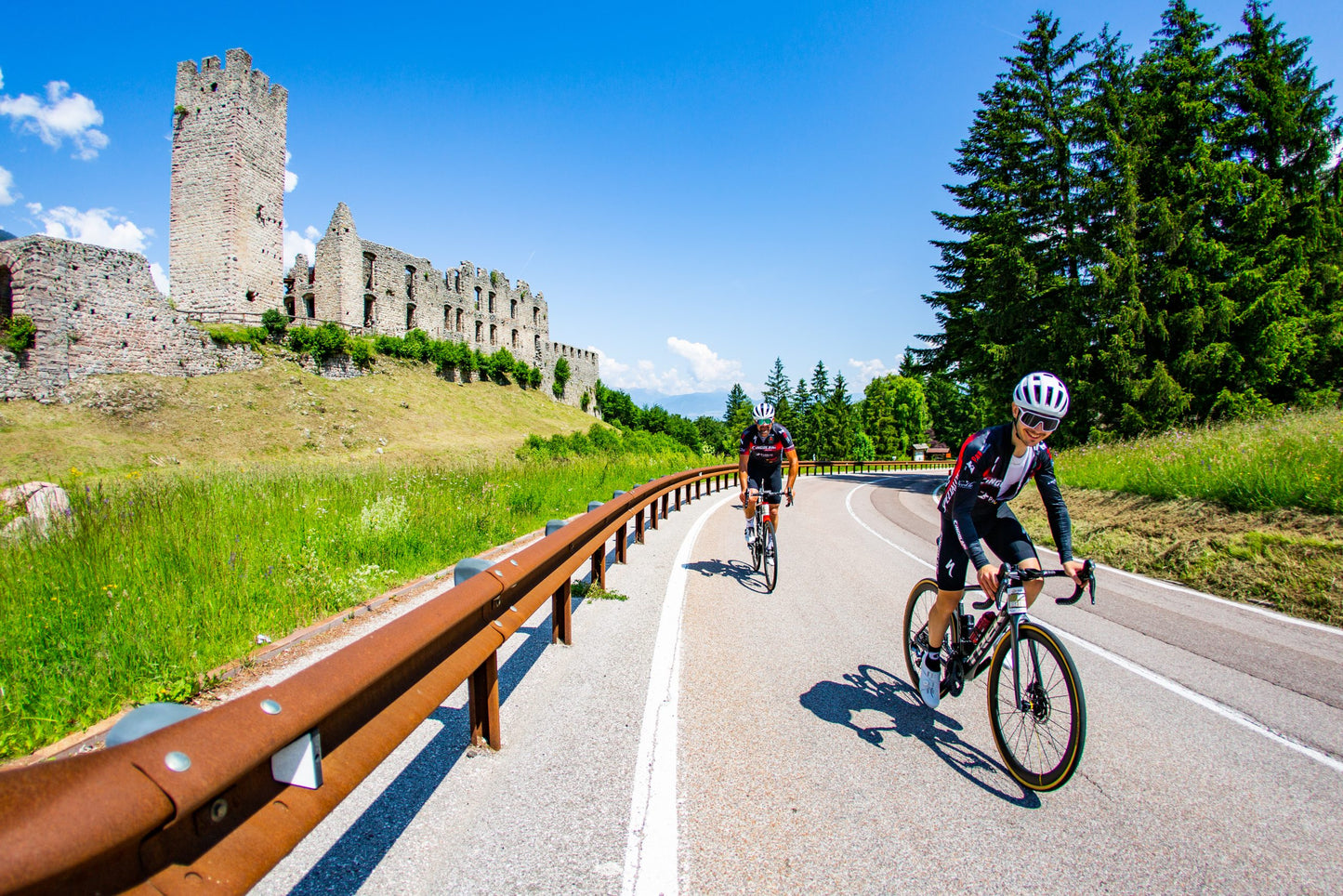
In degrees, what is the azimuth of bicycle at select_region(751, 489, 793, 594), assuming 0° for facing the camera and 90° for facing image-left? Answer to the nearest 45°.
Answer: approximately 0°

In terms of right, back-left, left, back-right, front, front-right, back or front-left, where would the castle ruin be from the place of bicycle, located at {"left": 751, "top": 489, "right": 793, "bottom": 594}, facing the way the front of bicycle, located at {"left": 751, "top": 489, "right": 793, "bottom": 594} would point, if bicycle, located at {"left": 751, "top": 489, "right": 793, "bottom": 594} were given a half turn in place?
front-left

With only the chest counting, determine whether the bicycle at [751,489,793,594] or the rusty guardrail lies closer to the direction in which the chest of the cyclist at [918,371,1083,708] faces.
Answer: the rusty guardrail

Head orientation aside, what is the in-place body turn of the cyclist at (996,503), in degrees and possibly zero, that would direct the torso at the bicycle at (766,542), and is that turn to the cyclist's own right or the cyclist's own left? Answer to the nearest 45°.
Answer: approximately 180°

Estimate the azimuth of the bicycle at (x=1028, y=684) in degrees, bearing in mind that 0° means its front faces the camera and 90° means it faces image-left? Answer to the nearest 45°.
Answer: approximately 315°

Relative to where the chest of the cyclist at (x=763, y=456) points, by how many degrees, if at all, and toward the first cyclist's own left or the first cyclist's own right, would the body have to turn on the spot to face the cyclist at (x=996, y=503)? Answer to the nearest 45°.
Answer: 0° — they already face them

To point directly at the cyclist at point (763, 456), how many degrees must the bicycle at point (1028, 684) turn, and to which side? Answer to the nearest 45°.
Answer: approximately 180°

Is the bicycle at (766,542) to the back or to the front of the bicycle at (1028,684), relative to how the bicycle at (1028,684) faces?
to the back

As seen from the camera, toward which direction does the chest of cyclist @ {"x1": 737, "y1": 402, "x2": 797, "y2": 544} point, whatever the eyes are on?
toward the camera

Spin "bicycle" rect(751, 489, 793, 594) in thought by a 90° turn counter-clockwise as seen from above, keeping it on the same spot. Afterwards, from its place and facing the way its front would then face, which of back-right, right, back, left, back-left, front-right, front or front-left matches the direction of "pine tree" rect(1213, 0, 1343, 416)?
front-left

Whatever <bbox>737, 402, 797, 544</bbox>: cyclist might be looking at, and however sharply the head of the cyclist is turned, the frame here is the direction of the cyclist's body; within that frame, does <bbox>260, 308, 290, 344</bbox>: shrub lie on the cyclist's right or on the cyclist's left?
on the cyclist's right

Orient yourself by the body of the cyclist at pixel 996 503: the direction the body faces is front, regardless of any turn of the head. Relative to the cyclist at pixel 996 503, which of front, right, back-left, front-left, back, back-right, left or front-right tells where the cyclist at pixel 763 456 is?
back

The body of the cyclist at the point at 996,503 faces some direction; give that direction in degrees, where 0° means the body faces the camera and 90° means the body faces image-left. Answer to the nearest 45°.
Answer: approximately 315°

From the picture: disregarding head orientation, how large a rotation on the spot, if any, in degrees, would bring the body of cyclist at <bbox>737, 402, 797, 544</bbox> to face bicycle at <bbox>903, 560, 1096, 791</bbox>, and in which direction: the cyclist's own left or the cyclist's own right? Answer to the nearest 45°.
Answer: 0° — they already face it

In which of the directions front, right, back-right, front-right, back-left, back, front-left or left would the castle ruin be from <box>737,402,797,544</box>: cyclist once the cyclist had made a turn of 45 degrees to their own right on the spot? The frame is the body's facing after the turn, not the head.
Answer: right

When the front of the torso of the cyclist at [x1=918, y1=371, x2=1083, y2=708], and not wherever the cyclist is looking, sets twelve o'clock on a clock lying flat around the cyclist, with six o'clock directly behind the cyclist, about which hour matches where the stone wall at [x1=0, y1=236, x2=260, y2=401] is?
The stone wall is roughly at 5 o'clock from the cyclist.
